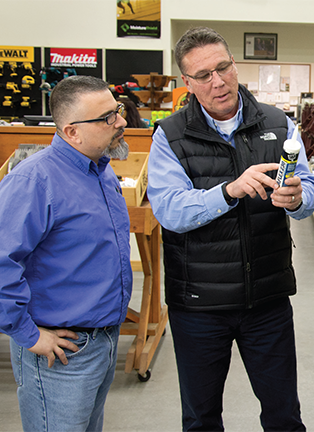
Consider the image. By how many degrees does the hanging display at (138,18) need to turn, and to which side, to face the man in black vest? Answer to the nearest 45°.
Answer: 0° — it already faces them

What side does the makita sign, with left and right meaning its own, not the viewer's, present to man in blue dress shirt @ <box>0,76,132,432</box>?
front

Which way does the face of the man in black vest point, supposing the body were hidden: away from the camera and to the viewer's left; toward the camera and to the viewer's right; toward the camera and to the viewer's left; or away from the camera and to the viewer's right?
toward the camera and to the viewer's right

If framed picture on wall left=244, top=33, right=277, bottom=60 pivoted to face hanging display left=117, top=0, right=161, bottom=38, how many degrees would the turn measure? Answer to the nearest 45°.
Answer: approximately 45° to its right

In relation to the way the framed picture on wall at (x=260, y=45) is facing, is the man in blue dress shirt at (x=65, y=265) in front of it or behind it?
in front

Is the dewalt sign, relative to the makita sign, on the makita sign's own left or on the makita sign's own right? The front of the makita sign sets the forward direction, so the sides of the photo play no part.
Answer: on the makita sign's own right

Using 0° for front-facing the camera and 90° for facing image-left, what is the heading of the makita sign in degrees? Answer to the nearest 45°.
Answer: approximately 0°

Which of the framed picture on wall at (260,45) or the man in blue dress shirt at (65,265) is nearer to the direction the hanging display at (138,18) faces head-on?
the man in blue dress shirt

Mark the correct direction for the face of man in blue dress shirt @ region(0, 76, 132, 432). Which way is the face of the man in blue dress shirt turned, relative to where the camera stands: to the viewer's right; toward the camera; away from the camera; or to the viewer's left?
to the viewer's right
